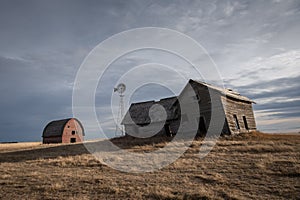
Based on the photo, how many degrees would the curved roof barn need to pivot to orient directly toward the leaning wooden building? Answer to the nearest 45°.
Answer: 0° — it already faces it

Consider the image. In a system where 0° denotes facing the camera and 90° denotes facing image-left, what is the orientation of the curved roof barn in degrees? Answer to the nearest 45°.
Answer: approximately 315°
